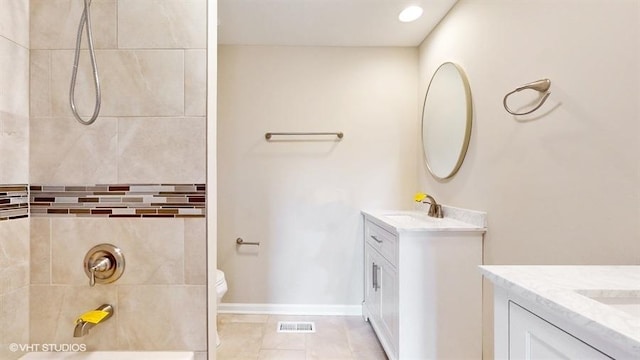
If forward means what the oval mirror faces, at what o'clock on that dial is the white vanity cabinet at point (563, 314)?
The white vanity cabinet is roughly at 10 o'clock from the oval mirror.

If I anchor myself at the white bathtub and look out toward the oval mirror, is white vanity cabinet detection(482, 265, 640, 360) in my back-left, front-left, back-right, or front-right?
front-right

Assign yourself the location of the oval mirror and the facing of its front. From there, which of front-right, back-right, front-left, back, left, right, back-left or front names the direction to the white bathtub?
front

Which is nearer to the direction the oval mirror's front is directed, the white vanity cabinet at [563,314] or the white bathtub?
the white bathtub

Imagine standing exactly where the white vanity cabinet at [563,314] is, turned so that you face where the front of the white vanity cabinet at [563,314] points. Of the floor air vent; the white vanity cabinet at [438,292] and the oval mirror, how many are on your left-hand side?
0

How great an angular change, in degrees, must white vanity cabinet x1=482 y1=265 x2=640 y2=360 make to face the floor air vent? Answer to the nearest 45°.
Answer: approximately 90° to its right

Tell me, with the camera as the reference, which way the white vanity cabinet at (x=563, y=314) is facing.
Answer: facing the viewer and to the left of the viewer

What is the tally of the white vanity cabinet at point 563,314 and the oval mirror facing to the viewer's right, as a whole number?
0

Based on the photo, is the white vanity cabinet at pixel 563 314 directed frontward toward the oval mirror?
no

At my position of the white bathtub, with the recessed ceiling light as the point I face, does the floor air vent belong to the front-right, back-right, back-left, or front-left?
front-left

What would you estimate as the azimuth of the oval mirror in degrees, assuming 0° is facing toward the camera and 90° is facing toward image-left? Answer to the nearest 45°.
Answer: approximately 45°

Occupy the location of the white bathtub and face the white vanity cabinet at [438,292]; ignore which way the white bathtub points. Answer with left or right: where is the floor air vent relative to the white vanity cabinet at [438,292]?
left

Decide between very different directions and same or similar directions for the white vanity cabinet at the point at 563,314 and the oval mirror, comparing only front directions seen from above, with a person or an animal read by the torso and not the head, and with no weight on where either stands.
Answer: same or similar directions

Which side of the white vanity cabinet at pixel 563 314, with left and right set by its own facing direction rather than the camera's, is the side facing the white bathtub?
front
